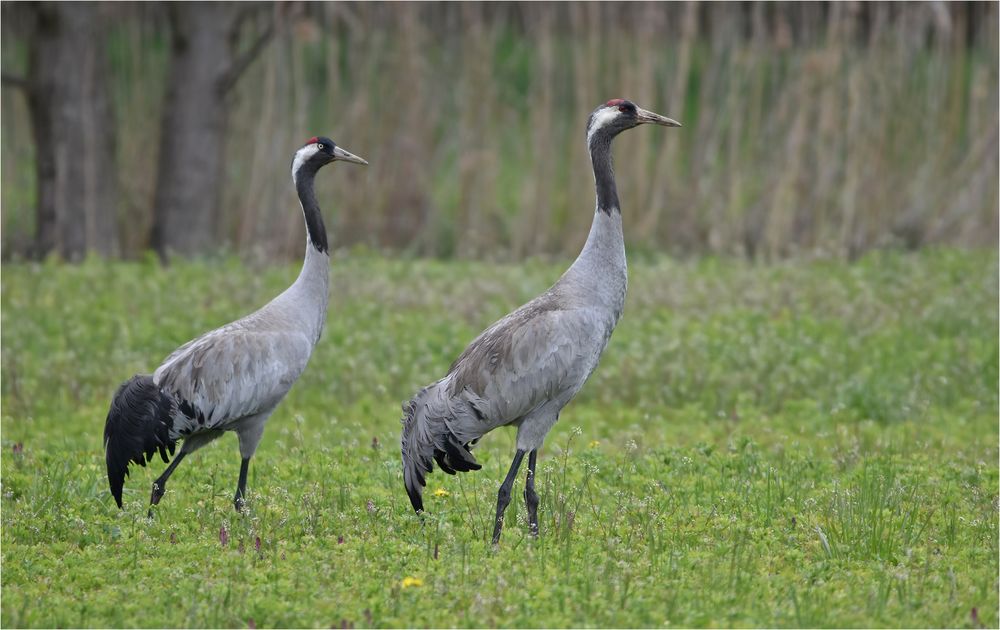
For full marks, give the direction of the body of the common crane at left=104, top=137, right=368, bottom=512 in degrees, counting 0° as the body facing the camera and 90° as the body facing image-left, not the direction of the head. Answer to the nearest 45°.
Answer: approximately 270°

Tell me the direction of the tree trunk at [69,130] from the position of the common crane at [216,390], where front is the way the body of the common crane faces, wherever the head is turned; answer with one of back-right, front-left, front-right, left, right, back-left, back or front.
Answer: left

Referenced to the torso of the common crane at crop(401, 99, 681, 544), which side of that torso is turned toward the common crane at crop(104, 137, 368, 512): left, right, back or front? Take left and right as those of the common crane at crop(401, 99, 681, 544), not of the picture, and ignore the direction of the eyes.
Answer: back

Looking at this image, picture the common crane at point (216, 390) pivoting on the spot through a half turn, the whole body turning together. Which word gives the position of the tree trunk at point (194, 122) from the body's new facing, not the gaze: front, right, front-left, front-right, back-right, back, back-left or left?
right

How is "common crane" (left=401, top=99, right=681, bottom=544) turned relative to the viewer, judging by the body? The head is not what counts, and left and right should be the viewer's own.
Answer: facing to the right of the viewer

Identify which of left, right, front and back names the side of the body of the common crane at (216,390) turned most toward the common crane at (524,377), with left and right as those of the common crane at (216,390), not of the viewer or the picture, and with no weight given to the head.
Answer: front

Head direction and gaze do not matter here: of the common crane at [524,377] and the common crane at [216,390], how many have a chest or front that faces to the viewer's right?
2

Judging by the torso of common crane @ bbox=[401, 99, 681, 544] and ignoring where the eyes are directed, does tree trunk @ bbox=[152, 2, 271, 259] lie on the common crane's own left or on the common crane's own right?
on the common crane's own left
